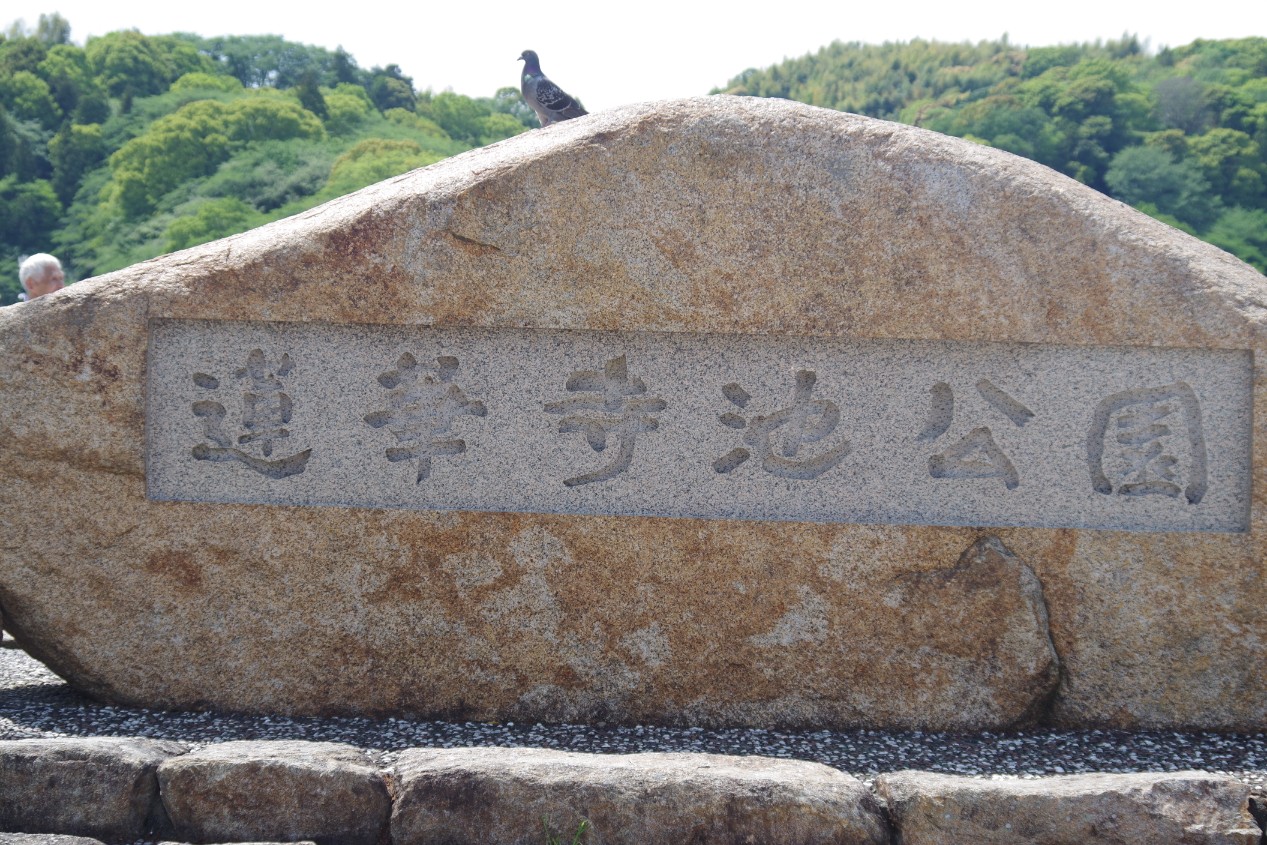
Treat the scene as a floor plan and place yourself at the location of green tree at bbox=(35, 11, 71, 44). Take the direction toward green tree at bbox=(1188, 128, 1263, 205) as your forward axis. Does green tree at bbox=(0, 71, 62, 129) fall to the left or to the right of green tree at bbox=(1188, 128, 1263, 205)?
right

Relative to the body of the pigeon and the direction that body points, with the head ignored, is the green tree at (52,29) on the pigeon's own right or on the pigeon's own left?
on the pigeon's own right

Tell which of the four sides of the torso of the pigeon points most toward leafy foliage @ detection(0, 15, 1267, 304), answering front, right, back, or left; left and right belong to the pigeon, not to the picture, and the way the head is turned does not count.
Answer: right

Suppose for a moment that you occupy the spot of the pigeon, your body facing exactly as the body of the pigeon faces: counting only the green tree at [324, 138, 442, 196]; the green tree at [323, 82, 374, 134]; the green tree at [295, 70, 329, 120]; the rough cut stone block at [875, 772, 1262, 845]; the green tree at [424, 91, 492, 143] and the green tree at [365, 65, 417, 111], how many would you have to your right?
5

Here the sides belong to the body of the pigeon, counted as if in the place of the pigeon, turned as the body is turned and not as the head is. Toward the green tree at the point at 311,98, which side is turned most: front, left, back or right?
right

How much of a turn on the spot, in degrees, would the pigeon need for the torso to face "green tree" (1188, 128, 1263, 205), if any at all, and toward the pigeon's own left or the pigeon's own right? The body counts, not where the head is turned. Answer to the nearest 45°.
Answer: approximately 135° to the pigeon's own right

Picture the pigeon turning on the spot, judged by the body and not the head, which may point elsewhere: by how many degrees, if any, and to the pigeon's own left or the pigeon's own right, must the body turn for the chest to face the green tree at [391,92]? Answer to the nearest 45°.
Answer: approximately 90° to the pigeon's own right

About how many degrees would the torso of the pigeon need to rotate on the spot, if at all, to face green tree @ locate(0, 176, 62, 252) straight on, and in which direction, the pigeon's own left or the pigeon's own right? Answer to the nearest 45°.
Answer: approximately 45° to the pigeon's own right

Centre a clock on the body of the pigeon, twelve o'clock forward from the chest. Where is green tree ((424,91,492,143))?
The green tree is roughly at 3 o'clock from the pigeon.

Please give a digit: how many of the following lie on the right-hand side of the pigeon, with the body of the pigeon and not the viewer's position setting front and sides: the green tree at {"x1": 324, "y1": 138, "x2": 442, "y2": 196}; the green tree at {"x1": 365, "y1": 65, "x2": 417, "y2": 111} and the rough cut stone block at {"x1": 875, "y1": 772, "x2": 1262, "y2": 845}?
2

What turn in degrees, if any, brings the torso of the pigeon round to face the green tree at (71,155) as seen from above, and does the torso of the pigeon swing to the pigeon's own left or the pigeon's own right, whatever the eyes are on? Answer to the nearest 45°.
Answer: approximately 45° to the pigeon's own right

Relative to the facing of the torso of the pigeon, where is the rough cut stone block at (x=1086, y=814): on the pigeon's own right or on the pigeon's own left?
on the pigeon's own left

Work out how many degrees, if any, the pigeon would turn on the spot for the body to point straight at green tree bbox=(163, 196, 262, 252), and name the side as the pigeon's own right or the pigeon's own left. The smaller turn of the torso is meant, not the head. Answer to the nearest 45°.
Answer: approximately 90° to the pigeon's own right

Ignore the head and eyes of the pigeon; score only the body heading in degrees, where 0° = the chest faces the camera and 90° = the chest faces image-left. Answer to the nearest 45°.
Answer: approximately 90°
